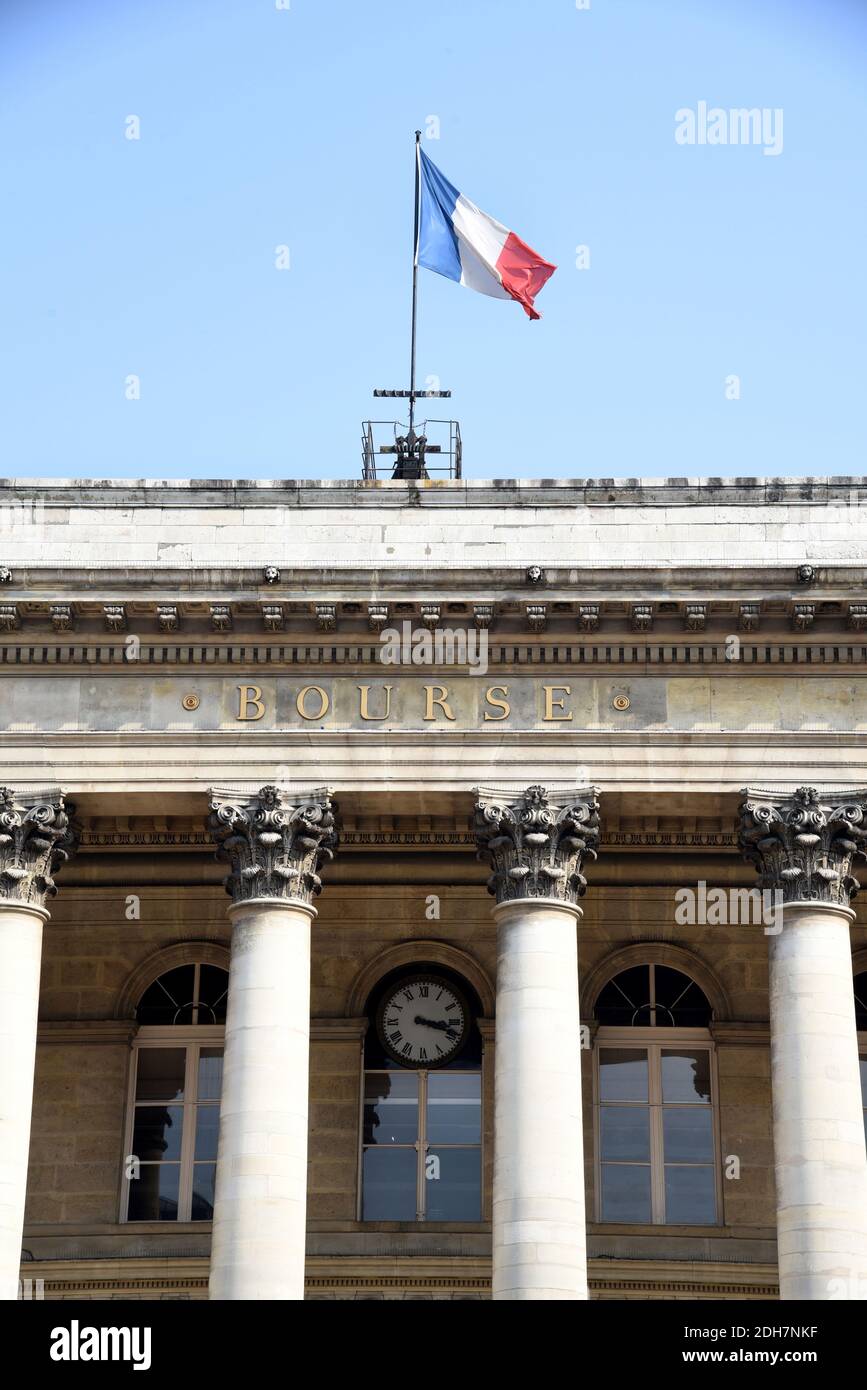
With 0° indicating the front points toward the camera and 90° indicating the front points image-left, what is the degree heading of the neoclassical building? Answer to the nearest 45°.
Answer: approximately 0°
